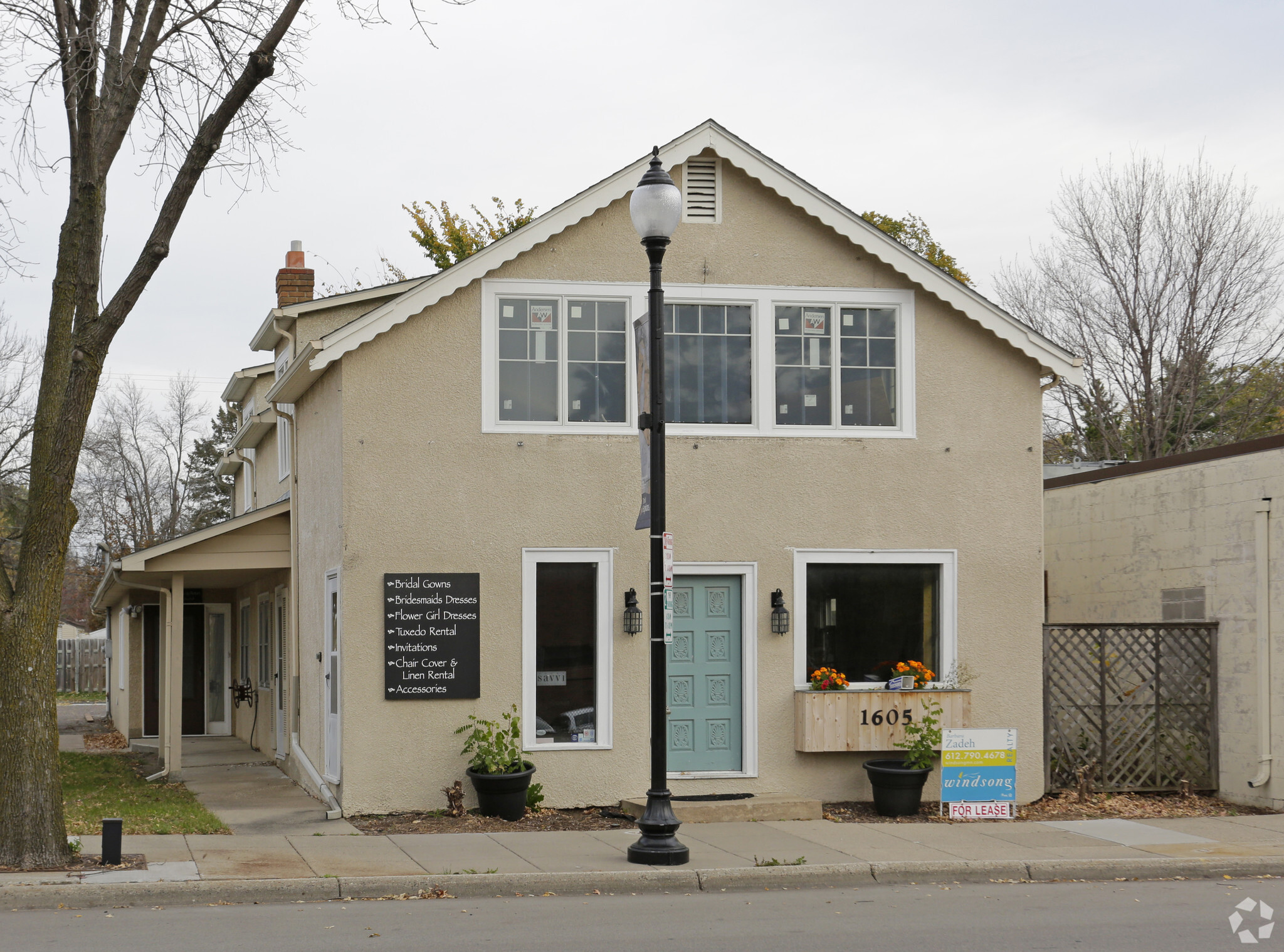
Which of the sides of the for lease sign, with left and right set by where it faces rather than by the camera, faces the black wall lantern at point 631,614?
right

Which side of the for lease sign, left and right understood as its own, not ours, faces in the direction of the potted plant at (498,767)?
right

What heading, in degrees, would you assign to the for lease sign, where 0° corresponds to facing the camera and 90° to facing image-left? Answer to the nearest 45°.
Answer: approximately 0°

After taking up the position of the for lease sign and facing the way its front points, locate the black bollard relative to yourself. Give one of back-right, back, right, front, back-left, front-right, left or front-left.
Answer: front-right

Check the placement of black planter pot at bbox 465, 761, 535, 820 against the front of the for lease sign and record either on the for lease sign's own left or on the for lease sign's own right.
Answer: on the for lease sign's own right

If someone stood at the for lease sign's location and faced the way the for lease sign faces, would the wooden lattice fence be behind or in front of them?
behind

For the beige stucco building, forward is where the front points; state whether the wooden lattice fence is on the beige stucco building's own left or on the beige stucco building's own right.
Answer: on the beige stucco building's own left

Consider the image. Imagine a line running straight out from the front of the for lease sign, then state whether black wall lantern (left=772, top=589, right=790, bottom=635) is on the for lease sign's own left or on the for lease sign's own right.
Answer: on the for lease sign's own right

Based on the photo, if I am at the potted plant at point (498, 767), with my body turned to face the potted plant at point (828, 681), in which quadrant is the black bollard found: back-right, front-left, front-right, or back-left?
back-right
